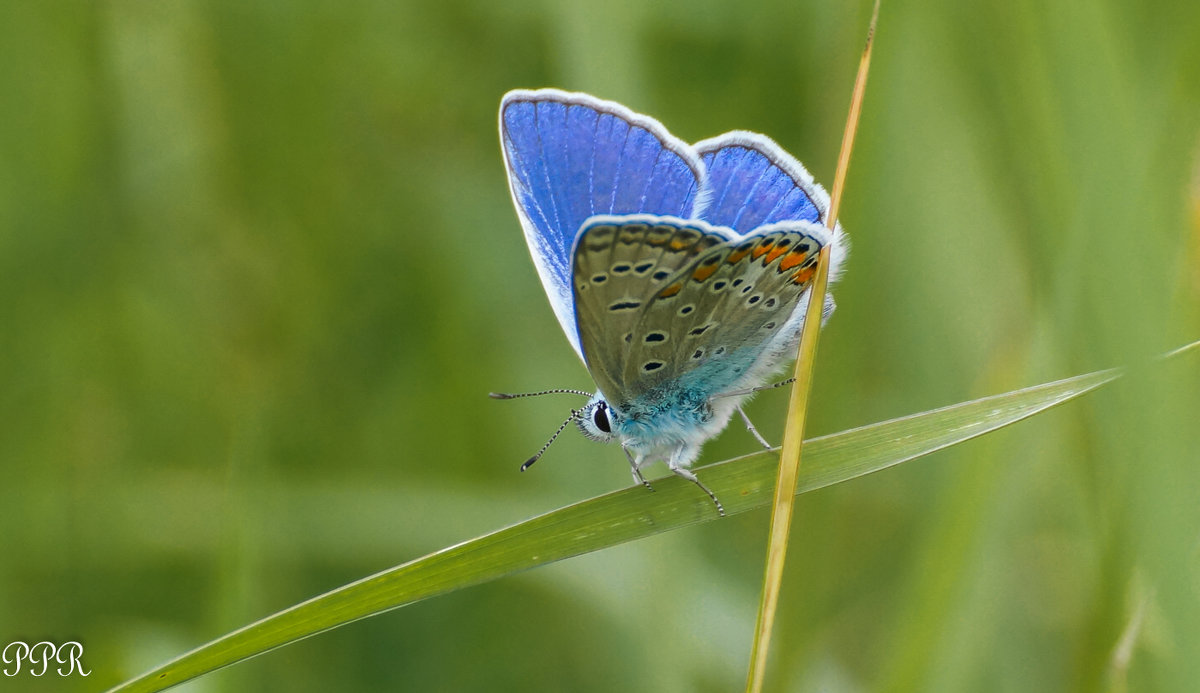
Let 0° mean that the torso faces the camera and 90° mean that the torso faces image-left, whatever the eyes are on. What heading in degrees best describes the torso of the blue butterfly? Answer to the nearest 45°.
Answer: approximately 90°
